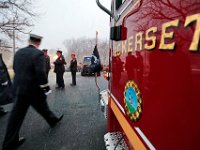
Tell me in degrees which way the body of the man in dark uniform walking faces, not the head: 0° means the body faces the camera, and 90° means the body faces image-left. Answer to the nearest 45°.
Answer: approximately 225°

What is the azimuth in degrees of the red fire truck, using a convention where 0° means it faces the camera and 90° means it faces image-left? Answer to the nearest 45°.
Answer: approximately 135°

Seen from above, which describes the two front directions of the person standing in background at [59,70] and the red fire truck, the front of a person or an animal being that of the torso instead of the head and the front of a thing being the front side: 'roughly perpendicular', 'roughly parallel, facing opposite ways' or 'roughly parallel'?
roughly perpendicular
